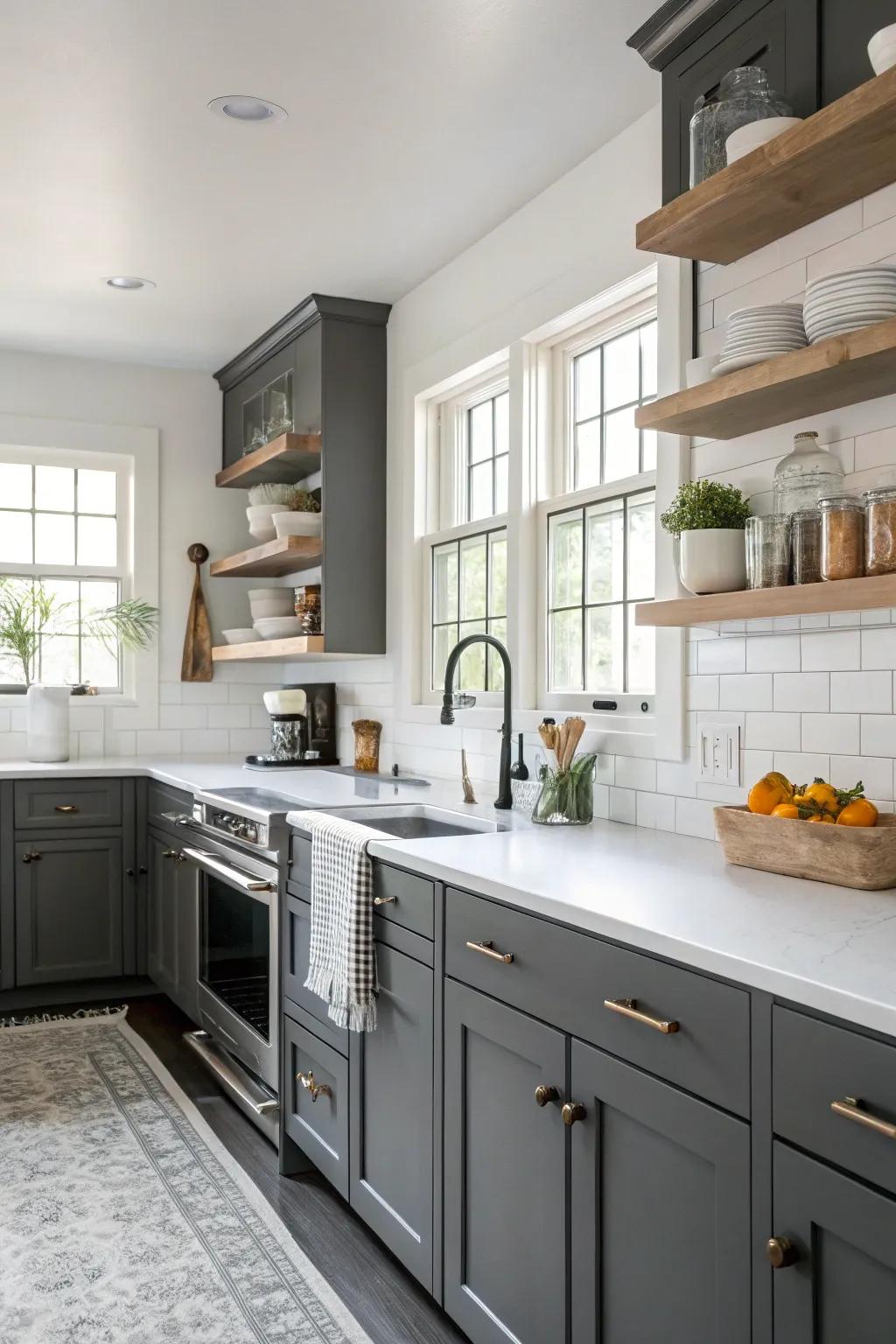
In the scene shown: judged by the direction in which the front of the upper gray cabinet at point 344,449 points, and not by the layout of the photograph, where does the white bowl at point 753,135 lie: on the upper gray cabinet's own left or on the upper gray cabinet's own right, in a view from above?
on the upper gray cabinet's own left

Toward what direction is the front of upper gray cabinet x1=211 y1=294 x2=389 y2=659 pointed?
to the viewer's left

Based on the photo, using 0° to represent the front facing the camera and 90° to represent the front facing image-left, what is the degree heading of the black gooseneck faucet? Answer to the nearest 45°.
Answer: approximately 45°

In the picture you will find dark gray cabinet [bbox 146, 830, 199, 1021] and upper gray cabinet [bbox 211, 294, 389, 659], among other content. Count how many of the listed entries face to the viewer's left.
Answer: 2

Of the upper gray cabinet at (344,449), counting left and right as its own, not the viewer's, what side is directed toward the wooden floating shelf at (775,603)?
left

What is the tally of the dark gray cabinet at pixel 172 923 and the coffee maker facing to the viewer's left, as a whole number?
2

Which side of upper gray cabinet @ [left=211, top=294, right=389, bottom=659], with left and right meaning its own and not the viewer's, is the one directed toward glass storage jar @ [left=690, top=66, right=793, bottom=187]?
left

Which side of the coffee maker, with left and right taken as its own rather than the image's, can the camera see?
left

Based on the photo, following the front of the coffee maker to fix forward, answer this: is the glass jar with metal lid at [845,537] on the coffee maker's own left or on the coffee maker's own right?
on the coffee maker's own left
